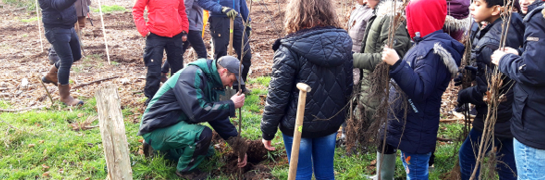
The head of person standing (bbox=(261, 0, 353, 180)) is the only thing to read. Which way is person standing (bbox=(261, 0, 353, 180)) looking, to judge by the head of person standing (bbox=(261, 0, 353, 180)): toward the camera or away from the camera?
away from the camera

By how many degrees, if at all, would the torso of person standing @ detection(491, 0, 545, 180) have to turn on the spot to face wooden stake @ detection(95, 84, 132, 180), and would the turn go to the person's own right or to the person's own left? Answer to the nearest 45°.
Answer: approximately 45° to the person's own left

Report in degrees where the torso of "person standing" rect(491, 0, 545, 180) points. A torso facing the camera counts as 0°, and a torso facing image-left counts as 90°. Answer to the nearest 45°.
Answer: approximately 90°

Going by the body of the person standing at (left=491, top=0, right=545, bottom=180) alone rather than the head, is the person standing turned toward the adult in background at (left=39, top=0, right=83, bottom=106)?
yes

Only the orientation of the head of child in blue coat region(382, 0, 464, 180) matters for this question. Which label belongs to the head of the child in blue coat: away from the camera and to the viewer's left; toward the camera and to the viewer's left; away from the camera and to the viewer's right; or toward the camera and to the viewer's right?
away from the camera and to the viewer's left
